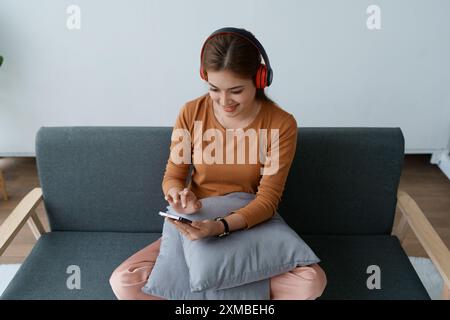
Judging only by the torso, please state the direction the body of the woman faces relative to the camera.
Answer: toward the camera

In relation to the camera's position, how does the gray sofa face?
facing the viewer
